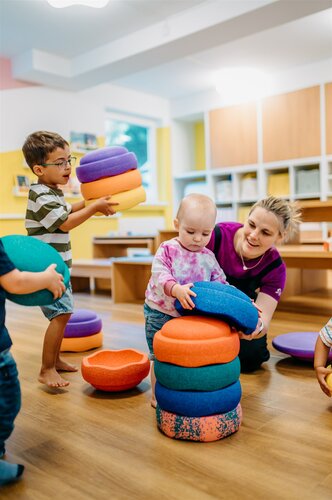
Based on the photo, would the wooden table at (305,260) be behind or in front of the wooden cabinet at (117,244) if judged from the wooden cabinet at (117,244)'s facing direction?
in front

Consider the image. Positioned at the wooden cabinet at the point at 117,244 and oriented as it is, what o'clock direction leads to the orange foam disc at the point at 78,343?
The orange foam disc is roughly at 12 o'clock from the wooden cabinet.

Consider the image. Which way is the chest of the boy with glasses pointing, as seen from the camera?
to the viewer's right

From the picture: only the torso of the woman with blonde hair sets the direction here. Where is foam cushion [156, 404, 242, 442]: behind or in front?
in front

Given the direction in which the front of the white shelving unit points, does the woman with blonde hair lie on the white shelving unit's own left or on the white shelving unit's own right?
on the white shelving unit's own left

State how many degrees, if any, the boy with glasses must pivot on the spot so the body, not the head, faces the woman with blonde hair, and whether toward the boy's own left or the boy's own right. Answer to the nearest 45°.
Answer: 0° — they already face them

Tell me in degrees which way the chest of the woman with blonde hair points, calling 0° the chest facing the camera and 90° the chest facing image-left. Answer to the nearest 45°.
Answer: approximately 45°

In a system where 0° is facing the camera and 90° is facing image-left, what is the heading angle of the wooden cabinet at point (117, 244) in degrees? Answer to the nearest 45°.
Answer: approximately 0°

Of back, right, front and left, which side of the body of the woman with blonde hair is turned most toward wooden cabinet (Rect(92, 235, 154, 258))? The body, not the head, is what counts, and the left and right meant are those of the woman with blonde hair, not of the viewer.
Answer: right
